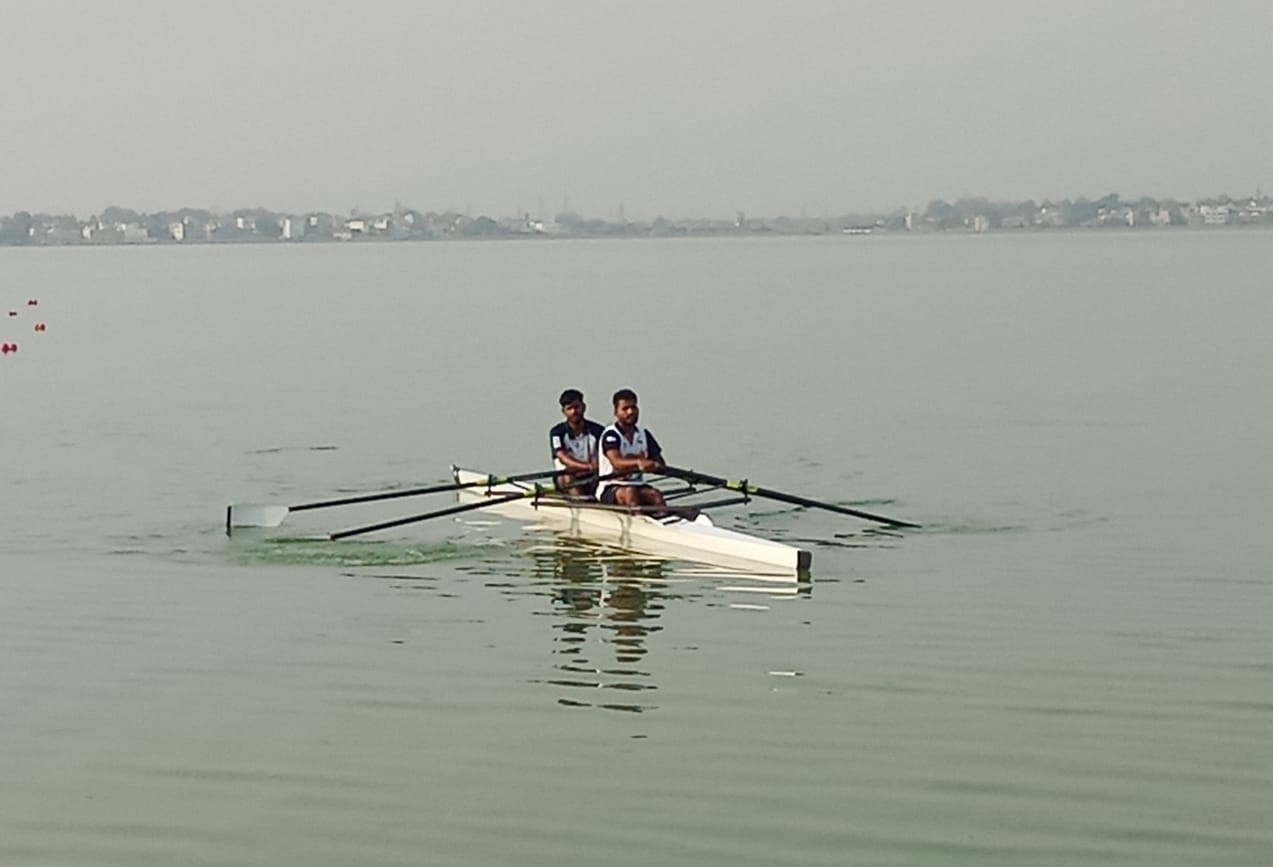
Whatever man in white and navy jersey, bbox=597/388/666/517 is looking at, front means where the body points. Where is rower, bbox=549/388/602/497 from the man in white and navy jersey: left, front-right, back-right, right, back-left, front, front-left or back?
back

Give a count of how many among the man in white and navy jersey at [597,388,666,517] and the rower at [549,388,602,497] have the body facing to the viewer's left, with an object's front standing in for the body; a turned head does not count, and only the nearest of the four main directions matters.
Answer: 0

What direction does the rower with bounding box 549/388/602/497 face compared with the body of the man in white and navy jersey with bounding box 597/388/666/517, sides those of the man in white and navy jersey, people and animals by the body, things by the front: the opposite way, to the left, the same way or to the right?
the same way

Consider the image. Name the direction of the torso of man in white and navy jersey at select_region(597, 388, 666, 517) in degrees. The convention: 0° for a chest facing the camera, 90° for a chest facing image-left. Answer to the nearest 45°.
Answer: approximately 315°

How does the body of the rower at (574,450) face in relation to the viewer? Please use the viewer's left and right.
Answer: facing the viewer and to the right of the viewer

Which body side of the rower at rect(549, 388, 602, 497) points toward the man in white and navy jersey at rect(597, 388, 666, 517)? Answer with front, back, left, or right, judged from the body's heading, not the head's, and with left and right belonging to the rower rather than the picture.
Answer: front

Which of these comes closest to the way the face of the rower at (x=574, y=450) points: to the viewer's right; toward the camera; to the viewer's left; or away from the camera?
toward the camera
